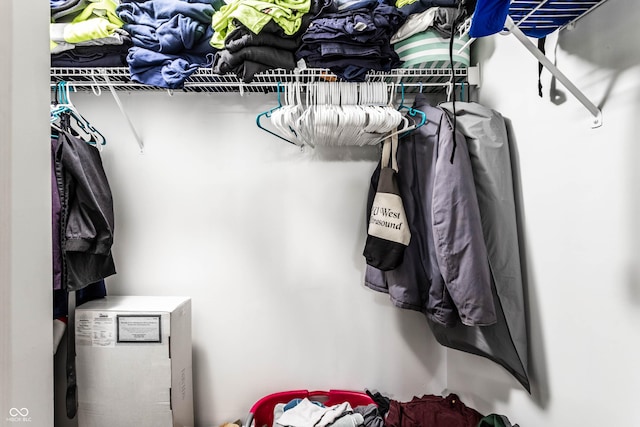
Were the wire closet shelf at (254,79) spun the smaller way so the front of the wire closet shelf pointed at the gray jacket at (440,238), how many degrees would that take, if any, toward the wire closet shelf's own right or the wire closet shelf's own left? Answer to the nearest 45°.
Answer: approximately 45° to the wire closet shelf's own left

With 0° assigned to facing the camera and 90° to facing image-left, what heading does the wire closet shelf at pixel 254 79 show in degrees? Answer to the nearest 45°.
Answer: approximately 0°

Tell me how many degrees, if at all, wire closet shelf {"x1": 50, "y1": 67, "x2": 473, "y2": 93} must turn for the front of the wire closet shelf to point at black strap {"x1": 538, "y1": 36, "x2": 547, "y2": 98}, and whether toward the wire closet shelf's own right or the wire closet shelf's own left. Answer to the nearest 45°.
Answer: approximately 45° to the wire closet shelf's own left

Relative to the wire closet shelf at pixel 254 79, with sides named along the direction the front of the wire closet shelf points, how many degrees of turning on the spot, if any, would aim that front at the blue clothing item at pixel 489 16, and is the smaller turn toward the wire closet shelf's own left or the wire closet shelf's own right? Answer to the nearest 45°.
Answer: approximately 45° to the wire closet shelf's own left
